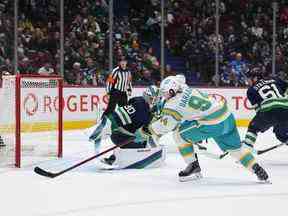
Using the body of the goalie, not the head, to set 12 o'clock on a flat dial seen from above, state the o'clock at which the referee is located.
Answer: The referee is roughly at 9 o'clock from the goalie.

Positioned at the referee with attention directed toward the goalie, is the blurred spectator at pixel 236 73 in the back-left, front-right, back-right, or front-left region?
back-left

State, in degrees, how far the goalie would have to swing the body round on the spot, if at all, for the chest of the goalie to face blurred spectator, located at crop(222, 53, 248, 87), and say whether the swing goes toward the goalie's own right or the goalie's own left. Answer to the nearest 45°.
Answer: approximately 90° to the goalie's own left

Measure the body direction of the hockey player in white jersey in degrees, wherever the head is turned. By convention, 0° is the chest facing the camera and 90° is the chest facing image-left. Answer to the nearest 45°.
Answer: approximately 90°

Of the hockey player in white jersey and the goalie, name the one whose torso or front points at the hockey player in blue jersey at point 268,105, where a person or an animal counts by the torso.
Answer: the goalie

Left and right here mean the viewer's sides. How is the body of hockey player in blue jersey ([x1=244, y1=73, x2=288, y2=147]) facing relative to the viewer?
facing away from the viewer and to the left of the viewer

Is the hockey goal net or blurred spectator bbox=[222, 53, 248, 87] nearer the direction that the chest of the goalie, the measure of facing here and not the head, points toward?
the blurred spectator

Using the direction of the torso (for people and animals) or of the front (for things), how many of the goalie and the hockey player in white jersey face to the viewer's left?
1

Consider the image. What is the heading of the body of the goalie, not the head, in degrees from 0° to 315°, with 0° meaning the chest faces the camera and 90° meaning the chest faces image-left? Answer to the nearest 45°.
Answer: approximately 270°

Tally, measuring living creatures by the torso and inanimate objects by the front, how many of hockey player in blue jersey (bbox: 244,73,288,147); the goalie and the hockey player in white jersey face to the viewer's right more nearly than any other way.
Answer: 1

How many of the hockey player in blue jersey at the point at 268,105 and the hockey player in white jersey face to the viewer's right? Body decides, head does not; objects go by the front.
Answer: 0

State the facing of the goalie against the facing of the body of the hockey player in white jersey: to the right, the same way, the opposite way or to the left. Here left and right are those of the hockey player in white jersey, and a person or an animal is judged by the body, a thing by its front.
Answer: the opposite way

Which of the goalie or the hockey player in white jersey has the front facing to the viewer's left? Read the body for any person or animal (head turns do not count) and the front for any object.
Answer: the hockey player in white jersey

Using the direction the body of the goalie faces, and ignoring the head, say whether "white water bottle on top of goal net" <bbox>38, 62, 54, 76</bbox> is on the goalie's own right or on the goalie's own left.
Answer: on the goalie's own left

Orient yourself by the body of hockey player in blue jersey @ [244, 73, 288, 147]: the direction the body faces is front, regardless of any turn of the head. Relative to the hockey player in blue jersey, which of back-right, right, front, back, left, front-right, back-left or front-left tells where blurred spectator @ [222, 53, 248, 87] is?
front-right
